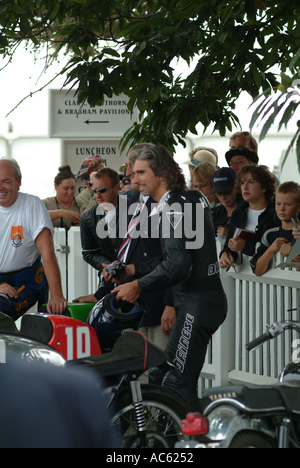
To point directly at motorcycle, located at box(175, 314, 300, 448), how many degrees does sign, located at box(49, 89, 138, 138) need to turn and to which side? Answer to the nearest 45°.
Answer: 0° — it already faces it

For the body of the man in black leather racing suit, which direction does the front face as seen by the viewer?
to the viewer's left

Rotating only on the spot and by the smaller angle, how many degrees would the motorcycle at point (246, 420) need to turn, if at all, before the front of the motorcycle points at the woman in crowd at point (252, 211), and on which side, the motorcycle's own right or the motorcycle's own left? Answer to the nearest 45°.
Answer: approximately 45° to the motorcycle's own left

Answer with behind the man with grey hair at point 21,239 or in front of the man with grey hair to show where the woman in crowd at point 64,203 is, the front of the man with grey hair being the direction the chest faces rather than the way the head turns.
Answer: behind

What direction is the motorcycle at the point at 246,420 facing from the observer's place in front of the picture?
facing away from the viewer and to the right of the viewer
